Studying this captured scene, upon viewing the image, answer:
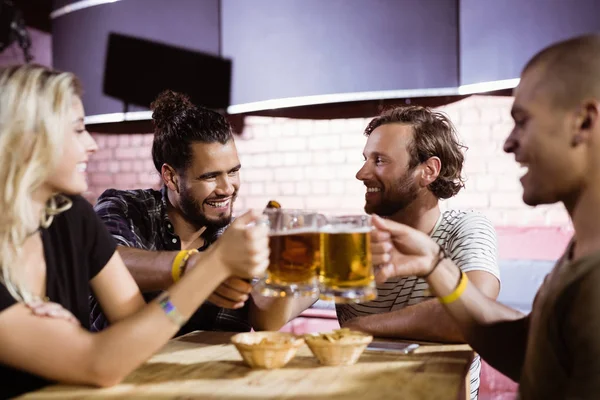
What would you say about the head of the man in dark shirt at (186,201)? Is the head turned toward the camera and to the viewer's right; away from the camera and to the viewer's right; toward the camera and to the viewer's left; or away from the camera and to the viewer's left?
toward the camera and to the viewer's right

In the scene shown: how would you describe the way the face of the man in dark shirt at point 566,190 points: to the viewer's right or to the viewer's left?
to the viewer's left

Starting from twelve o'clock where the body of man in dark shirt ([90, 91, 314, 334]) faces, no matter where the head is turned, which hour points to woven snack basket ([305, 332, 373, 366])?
The woven snack basket is roughly at 1 o'clock from the man in dark shirt.

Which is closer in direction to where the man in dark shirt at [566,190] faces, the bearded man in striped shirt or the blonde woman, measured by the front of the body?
the blonde woman

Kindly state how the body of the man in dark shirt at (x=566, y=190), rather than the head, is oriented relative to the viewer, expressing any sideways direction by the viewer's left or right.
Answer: facing to the left of the viewer

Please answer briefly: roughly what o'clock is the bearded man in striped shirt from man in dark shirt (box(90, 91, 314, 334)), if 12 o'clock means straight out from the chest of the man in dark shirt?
The bearded man in striped shirt is roughly at 11 o'clock from the man in dark shirt.

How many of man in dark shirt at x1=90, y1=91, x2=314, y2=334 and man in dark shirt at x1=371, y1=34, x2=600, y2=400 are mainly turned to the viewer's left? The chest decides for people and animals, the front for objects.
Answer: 1

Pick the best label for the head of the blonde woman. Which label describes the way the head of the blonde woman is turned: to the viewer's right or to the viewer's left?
to the viewer's right

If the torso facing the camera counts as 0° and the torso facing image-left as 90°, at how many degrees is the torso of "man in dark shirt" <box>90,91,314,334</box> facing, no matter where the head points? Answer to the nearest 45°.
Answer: approximately 315°
